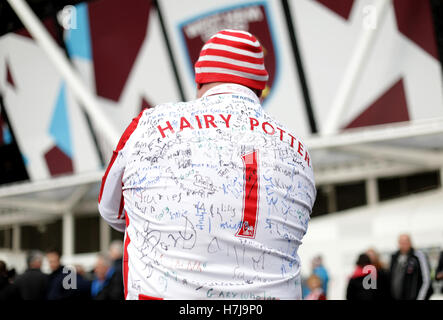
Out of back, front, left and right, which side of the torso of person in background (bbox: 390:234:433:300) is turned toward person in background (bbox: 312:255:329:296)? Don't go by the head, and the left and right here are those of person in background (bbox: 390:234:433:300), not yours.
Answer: right

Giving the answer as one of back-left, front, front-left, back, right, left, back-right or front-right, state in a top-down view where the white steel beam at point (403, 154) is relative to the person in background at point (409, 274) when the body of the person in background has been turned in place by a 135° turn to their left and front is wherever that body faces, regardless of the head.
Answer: left

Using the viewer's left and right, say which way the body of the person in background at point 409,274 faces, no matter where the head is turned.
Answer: facing the viewer and to the left of the viewer

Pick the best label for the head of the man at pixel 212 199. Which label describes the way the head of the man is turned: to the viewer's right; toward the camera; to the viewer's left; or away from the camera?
away from the camera

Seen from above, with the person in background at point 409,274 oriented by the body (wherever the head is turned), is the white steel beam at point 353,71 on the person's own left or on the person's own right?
on the person's own right

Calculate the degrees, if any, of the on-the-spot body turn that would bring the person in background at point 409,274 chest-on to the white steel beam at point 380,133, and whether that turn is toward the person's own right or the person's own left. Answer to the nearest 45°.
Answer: approximately 135° to the person's own right

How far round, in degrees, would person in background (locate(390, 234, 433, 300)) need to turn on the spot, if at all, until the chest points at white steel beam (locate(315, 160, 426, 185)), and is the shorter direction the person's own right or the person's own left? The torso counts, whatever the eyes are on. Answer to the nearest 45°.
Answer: approximately 135° to the person's own right
